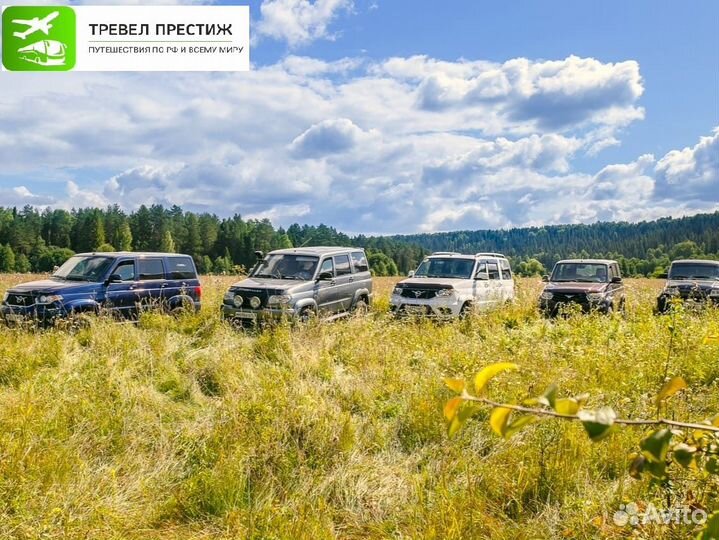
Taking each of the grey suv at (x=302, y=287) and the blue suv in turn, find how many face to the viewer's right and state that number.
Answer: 0

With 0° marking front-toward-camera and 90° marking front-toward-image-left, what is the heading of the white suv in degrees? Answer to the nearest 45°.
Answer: approximately 45°

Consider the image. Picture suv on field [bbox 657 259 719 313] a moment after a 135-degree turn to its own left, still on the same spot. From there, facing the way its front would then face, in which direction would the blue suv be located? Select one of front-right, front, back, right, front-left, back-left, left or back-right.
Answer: back

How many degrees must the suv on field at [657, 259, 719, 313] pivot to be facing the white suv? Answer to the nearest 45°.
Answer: approximately 45° to its right

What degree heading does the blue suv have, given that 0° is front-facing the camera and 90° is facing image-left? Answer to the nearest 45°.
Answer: approximately 45°

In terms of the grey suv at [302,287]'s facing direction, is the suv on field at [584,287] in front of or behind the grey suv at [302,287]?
behind
